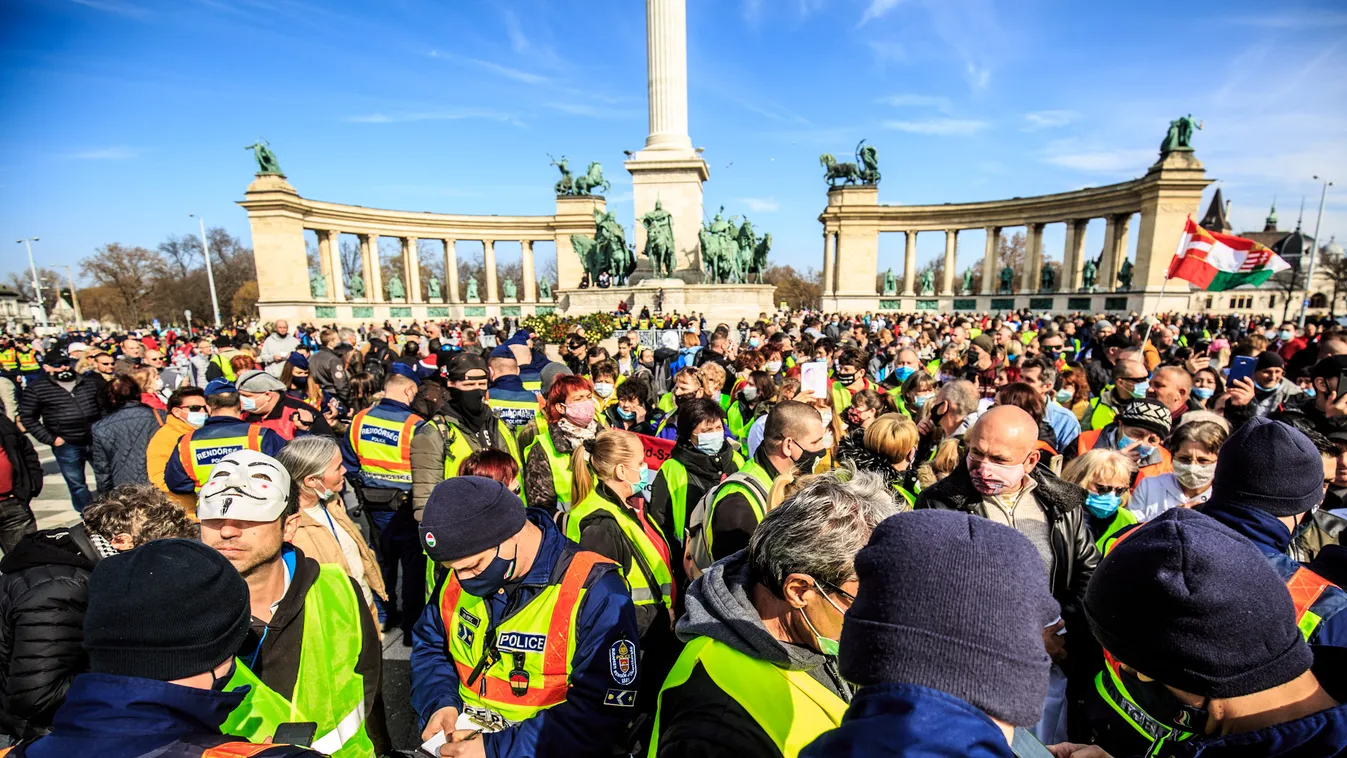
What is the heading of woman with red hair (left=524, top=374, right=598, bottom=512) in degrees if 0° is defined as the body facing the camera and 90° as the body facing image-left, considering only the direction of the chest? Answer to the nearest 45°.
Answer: approximately 315°

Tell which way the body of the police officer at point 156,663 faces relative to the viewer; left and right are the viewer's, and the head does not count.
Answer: facing away from the viewer and to the right of the viewer

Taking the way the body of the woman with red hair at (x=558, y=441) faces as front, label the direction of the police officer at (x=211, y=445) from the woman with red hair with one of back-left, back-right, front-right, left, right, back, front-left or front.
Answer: back-right

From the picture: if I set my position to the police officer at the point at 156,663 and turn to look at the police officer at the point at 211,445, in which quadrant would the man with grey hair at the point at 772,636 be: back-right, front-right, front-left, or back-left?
back-right

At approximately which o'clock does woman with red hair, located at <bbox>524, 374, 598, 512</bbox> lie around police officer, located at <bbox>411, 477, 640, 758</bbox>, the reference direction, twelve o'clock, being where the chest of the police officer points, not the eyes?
The woman with red hair is roughly at 5 o'clock from the police officer.

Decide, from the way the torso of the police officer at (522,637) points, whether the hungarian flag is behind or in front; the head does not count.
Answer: behind
